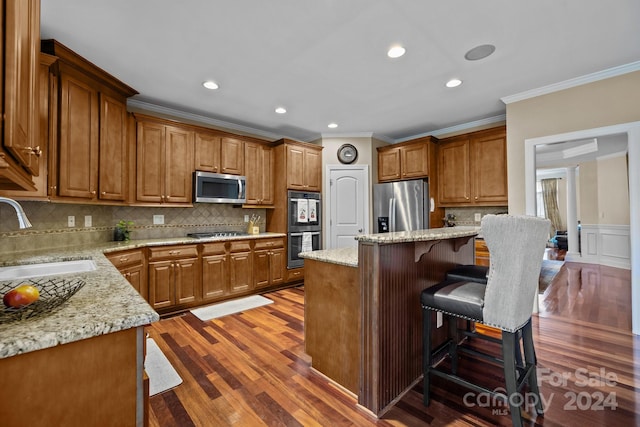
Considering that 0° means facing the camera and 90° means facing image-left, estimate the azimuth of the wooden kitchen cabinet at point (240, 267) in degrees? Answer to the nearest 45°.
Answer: approximately 315°

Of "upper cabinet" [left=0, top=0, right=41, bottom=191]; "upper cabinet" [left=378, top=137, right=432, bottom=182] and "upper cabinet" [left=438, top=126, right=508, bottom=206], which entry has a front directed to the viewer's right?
"upper cabinet" [left=0, top=0, right=41, bottom=191]

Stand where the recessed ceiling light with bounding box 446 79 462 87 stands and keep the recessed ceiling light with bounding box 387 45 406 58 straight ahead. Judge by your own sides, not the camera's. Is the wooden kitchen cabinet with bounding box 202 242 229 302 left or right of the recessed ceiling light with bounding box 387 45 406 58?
right

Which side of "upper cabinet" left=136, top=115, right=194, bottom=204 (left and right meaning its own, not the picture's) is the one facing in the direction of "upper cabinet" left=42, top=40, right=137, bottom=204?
right

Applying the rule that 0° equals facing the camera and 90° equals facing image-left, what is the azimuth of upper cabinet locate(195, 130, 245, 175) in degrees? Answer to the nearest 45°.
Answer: approximately 315°

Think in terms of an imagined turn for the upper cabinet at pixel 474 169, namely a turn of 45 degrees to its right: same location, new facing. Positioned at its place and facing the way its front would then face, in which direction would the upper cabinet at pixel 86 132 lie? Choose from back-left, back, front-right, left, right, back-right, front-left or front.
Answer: front-left

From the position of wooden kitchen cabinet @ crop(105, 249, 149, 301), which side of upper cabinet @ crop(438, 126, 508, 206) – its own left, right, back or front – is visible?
front

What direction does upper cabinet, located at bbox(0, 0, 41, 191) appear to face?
to the viewer's right

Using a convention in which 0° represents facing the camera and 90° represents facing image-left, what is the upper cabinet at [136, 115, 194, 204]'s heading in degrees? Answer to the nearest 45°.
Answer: approximately 315°

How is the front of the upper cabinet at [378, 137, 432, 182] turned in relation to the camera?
facing the viewer and to the left of the viewer

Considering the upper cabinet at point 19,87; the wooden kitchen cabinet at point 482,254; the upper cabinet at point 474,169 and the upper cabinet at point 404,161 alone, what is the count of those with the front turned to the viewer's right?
1

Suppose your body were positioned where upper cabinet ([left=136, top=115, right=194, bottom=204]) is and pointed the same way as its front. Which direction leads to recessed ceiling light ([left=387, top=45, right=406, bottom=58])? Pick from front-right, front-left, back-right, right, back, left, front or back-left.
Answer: front
